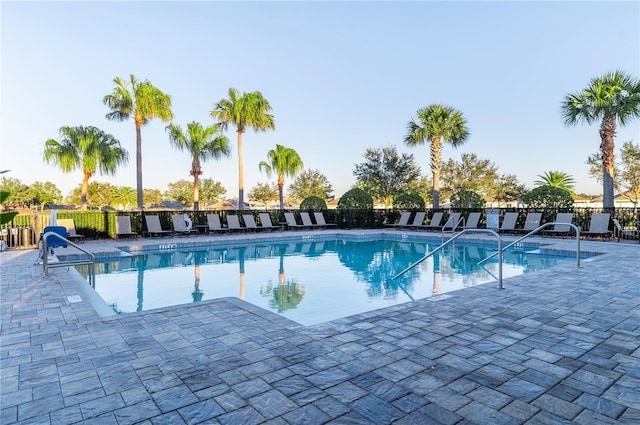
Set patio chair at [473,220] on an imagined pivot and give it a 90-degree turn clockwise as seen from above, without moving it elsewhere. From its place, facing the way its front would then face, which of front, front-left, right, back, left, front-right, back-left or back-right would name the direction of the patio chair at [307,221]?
front-left

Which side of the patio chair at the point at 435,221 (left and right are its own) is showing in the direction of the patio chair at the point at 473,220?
left

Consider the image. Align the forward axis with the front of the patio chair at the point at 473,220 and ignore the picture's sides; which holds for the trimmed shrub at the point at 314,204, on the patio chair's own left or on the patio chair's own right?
on the patio chair's own right

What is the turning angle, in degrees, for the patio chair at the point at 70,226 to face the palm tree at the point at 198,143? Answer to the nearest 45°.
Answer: approximately 90° to its left

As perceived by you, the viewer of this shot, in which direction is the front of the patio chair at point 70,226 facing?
facing the viewer and to the right of the viewer

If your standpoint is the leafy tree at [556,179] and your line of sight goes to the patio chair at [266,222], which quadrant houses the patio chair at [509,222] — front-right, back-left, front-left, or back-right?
front-left

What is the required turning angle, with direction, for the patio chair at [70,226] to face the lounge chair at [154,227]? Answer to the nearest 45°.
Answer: approximately 45° to its left

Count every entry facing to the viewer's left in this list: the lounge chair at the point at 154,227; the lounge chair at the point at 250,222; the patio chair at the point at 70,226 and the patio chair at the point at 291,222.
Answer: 0

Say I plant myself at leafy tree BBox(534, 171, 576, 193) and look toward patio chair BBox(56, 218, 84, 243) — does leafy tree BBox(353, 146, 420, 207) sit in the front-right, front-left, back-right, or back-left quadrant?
front-right
